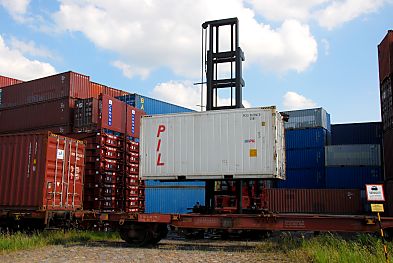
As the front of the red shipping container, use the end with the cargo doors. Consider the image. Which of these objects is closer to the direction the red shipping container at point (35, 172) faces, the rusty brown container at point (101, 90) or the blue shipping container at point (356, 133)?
the blue shipping container

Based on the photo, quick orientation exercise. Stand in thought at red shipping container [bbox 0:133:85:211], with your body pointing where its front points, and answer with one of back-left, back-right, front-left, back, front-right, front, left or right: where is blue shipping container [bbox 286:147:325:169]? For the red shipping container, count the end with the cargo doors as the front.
left

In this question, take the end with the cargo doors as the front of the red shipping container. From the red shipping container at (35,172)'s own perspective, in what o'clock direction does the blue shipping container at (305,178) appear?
The blue shipping container is roughly at 9 o'clock from the red shipping container.

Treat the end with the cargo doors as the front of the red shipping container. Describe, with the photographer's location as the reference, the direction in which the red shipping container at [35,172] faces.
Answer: facing the viewer and to the right of the viewer

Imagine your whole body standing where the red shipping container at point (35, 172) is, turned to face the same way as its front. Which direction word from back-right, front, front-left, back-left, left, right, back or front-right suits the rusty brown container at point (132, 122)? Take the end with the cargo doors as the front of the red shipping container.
left

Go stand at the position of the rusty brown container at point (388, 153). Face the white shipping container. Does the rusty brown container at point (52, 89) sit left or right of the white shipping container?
right
